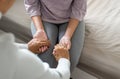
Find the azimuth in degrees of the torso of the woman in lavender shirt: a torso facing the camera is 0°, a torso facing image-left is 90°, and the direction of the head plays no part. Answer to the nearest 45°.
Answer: approximately 0°
